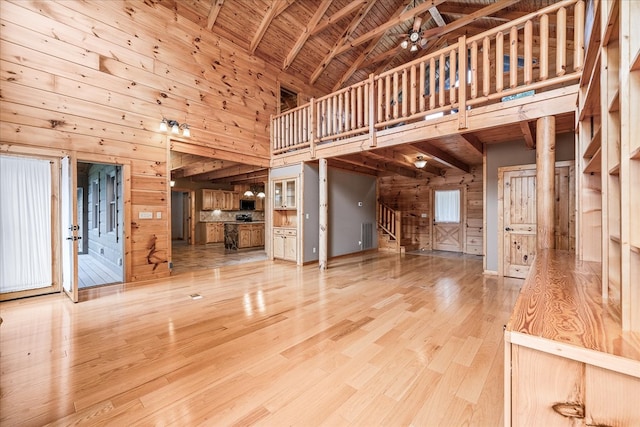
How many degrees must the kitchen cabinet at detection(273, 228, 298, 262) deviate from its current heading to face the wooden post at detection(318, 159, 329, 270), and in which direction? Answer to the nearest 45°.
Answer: approximately 90° to its left

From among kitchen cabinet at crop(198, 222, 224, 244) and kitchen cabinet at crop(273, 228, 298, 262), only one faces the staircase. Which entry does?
kitchen cabinet at crop(198, 222, 224, 244)

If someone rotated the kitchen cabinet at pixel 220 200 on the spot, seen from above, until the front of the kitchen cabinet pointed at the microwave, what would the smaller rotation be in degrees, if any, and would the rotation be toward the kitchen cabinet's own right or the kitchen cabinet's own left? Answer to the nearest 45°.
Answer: approximately 45° to the kitchen cabinet's own left

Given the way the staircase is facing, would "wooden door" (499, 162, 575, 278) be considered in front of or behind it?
in front

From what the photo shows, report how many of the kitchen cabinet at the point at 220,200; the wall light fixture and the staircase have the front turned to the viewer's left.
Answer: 0

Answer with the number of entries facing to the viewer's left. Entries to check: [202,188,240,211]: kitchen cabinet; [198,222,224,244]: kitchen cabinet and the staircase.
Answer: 0

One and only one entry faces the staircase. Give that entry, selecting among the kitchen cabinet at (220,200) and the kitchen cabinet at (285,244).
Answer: the kitchen cabinet at (220,200)

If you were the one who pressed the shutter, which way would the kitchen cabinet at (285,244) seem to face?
facing the viewer and to the left of the viewer

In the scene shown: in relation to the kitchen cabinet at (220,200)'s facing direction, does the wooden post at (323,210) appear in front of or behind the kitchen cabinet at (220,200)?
in front

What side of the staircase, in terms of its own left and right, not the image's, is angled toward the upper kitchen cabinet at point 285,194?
right

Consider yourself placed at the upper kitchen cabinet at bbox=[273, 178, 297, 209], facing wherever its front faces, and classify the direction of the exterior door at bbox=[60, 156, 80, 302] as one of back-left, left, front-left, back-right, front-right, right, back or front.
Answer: front

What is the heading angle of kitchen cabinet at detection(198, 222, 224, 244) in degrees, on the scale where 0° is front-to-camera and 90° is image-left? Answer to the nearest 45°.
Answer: approximately 315°

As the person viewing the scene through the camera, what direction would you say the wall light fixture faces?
facing the viewer and to the right of the viewer

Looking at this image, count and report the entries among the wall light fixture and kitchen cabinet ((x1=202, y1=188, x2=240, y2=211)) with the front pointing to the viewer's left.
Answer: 0
